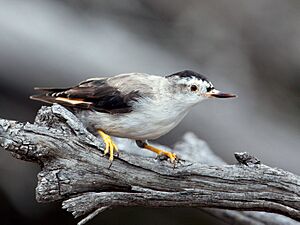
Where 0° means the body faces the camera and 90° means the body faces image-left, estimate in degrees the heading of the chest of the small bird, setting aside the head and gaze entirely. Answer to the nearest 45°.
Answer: approximately 270°
